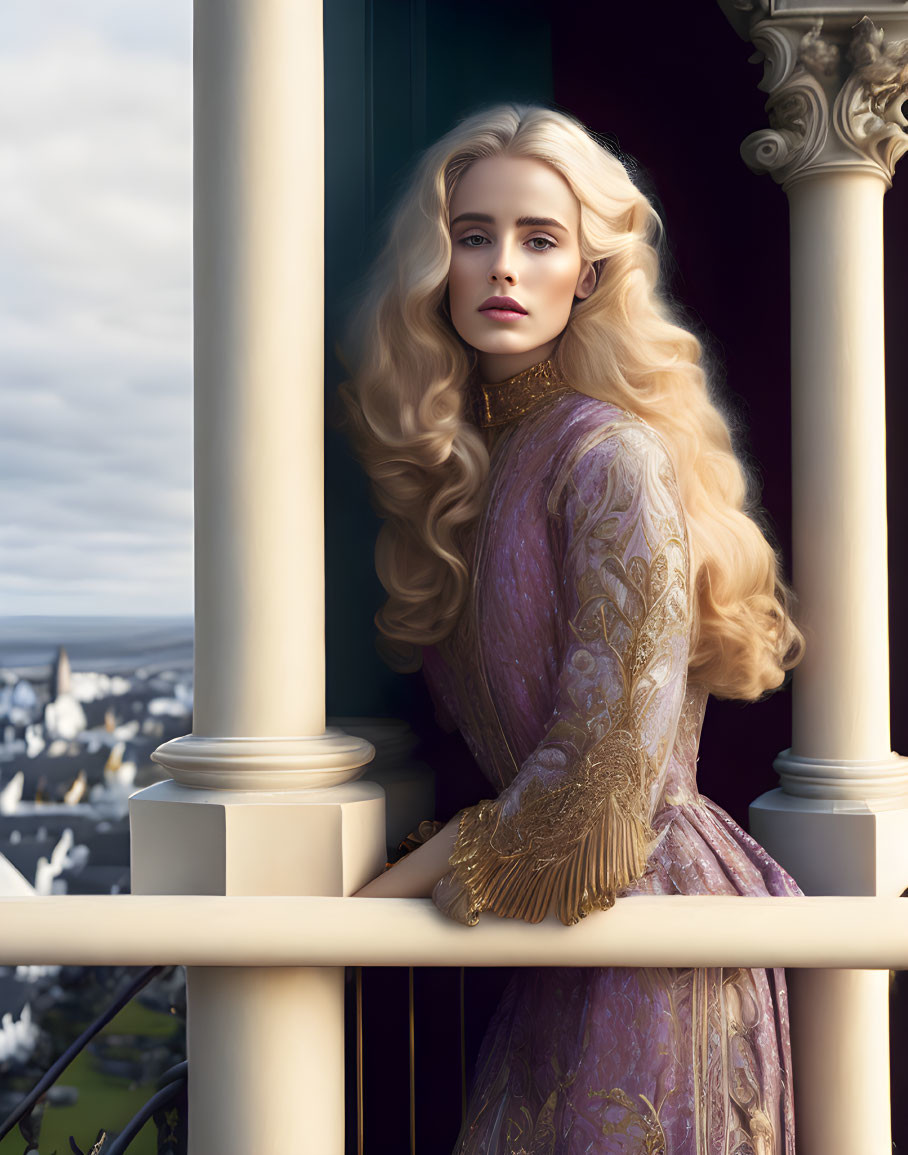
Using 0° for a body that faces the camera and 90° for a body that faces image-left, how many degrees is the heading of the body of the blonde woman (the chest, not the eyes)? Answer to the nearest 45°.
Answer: approximately 45°
